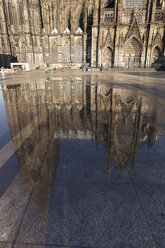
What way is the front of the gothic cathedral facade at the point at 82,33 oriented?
toward the camera
